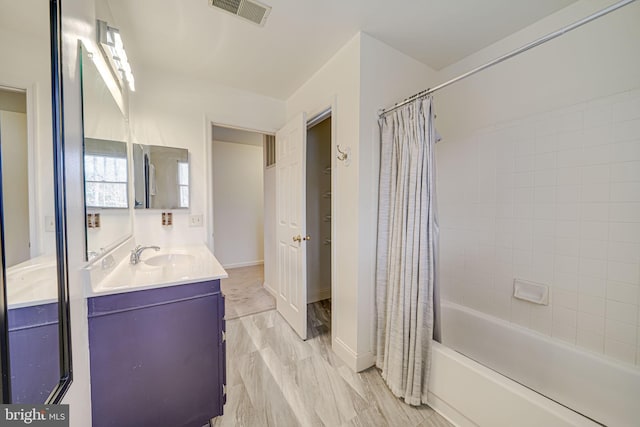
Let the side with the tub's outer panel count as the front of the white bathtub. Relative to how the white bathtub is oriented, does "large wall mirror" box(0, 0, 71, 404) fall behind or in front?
in front

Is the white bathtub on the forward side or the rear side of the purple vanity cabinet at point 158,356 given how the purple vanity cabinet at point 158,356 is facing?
on the forward side

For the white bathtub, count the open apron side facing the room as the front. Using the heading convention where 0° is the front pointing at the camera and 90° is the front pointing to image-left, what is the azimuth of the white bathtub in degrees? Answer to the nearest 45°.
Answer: approximately 45°

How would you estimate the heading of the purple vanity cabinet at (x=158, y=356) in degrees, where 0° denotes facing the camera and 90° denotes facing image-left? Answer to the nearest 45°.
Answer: approximately 270°

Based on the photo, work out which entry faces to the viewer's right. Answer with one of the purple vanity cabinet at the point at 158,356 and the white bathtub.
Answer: the purple vanity cabinet

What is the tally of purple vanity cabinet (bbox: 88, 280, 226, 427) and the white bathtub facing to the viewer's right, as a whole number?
1

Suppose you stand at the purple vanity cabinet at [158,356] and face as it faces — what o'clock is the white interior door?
The white interior door is roughly at 11 o'clock from the purple vanity cabinet.

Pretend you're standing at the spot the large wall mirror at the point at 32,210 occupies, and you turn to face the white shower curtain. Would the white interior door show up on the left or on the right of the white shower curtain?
left

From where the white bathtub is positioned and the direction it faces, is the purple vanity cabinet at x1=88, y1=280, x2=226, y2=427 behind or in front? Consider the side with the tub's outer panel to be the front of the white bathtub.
in front

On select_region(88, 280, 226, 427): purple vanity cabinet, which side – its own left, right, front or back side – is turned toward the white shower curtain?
front

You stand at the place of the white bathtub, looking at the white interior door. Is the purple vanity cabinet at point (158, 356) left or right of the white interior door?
left
